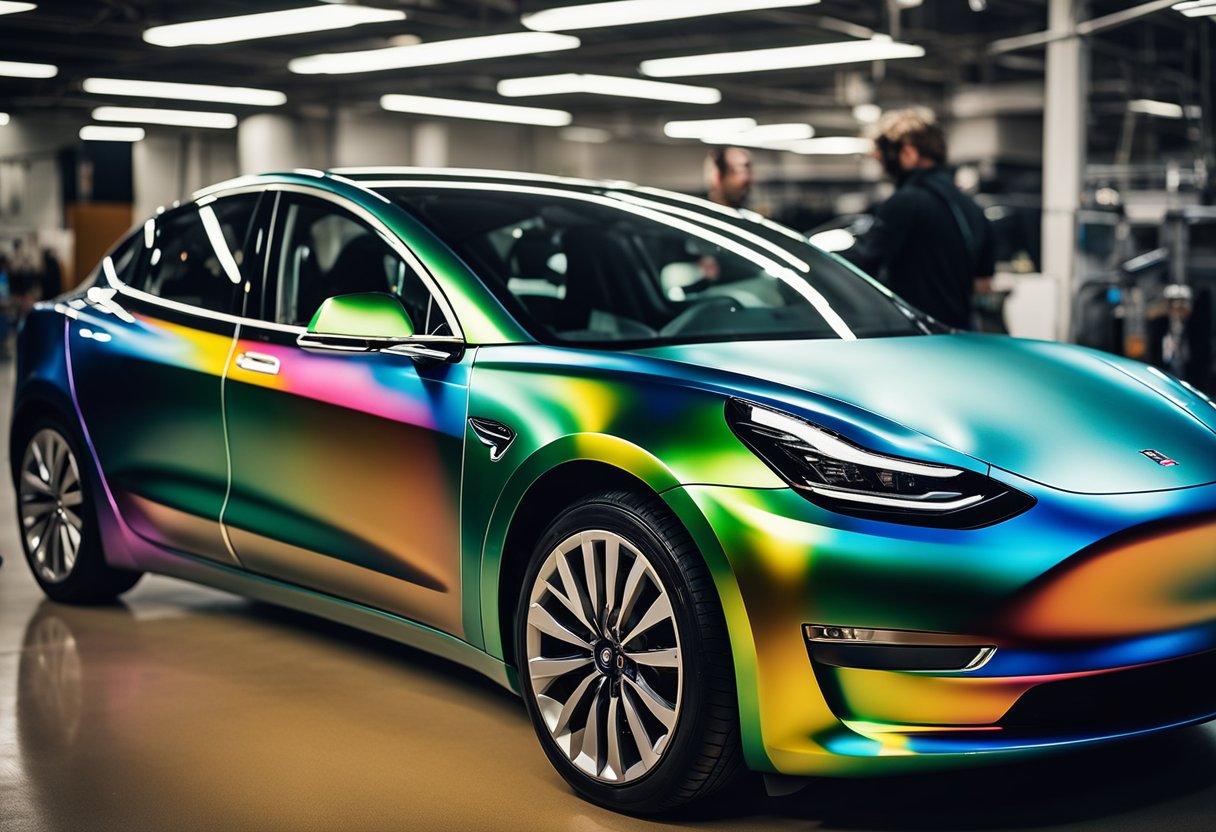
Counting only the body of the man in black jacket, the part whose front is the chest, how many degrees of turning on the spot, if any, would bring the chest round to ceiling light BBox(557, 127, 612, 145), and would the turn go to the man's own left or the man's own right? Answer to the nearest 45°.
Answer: approximately 45° to the man's own right

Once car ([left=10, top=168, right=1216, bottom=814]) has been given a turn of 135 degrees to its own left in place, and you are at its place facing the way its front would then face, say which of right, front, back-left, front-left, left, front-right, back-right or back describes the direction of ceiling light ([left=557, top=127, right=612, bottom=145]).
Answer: front

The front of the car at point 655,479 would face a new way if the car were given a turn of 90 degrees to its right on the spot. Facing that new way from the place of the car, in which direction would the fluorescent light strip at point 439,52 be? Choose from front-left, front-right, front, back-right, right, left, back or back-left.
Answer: back-right

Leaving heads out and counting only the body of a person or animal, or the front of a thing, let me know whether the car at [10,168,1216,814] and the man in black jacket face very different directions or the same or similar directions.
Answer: very different directions

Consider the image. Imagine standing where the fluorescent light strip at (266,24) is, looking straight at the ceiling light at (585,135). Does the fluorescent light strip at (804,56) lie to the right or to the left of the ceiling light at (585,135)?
right

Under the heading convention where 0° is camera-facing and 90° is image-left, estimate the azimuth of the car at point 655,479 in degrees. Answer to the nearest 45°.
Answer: approximately 315°

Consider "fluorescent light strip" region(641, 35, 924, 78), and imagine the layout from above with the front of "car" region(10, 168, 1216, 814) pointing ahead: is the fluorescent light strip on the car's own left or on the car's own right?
on the car's own left
